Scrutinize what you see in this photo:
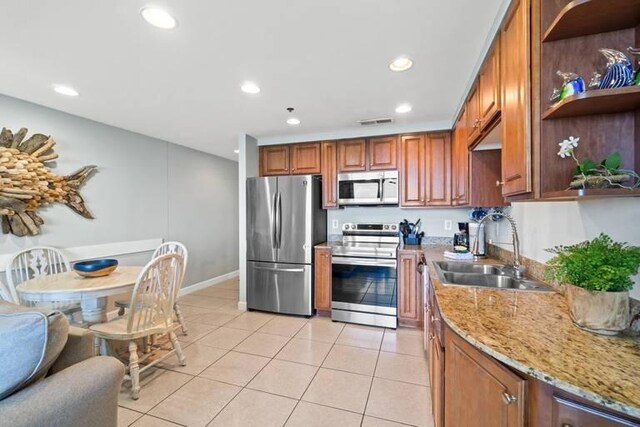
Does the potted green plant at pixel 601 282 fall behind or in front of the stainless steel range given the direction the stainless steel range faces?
in front

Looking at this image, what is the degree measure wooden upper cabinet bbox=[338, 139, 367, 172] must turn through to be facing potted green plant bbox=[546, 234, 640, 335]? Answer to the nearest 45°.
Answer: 0° — it already faces it

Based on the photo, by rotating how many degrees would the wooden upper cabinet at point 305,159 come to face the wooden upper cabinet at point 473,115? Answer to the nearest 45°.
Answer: approximately 45° to its left

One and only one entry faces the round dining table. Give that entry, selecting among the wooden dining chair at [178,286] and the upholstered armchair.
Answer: the wooden dining chair

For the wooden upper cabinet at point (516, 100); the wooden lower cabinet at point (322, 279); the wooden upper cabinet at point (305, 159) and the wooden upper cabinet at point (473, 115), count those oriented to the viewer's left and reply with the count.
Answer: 2

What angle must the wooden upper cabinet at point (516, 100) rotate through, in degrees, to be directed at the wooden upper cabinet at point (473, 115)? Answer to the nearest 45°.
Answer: approximately 90° to its right

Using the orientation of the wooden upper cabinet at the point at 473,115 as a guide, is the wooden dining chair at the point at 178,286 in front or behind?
in front

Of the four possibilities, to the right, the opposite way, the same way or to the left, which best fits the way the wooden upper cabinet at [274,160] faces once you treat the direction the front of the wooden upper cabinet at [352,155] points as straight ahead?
the same way

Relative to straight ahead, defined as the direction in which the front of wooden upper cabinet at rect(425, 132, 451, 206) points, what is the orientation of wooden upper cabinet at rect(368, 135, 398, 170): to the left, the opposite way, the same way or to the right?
the same way

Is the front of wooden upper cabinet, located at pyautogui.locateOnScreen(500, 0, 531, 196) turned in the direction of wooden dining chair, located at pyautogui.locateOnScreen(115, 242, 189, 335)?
yes

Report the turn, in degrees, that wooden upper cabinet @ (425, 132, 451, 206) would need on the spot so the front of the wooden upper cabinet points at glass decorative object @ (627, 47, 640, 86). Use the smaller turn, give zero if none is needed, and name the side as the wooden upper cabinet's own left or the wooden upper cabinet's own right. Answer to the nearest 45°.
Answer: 0° — it already faces it

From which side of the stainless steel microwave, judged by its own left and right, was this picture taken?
front

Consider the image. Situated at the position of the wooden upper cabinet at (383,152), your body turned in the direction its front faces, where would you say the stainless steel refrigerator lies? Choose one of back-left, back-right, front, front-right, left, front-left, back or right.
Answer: right

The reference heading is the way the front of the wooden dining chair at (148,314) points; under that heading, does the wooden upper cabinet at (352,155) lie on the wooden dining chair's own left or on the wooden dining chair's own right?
on the wooden dining chair's own right

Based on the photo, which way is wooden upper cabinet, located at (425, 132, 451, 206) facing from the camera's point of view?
toward the camera

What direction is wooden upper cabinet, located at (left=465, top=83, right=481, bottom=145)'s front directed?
to the viewer's left
